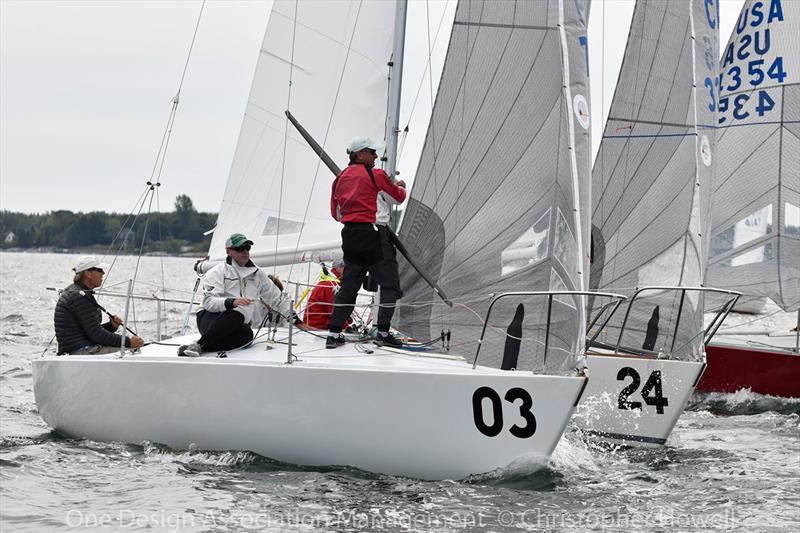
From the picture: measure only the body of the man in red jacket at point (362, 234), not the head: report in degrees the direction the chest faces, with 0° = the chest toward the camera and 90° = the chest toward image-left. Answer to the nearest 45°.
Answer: approximately 225°

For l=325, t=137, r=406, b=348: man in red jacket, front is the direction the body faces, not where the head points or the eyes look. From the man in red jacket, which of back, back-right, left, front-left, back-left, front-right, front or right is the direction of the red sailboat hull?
front

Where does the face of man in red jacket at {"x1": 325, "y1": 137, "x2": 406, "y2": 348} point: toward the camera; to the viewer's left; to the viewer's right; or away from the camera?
to the viewer's right
